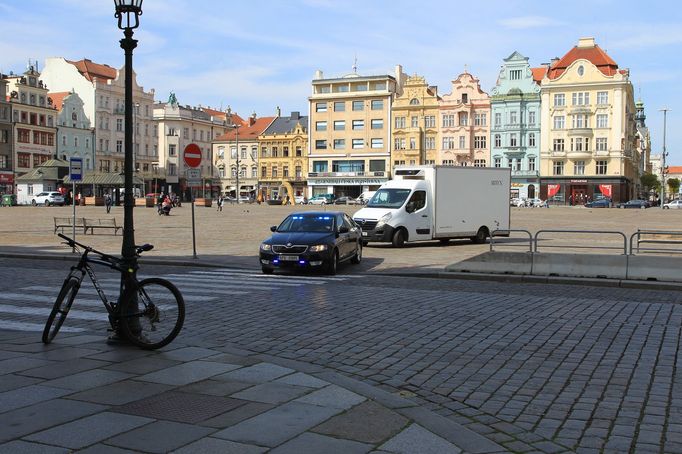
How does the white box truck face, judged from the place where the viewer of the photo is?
facing the viewer and to the left of the viewer

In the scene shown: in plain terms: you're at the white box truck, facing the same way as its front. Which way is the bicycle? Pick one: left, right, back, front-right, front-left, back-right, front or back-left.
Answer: front-left

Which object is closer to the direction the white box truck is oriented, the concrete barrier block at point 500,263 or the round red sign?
the round red sign

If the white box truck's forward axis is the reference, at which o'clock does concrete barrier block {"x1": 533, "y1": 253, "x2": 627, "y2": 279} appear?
The concrete barrier block is roughly at 10 o'clock from the white box truck.

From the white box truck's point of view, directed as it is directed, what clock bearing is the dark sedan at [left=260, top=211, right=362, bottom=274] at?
The dark sedan is roughly at 11 o'clock from the white box truck.

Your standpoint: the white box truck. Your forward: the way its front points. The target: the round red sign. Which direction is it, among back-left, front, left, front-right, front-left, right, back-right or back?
front

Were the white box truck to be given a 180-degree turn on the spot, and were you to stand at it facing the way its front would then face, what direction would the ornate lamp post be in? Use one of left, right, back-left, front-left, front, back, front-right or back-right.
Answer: back-right
